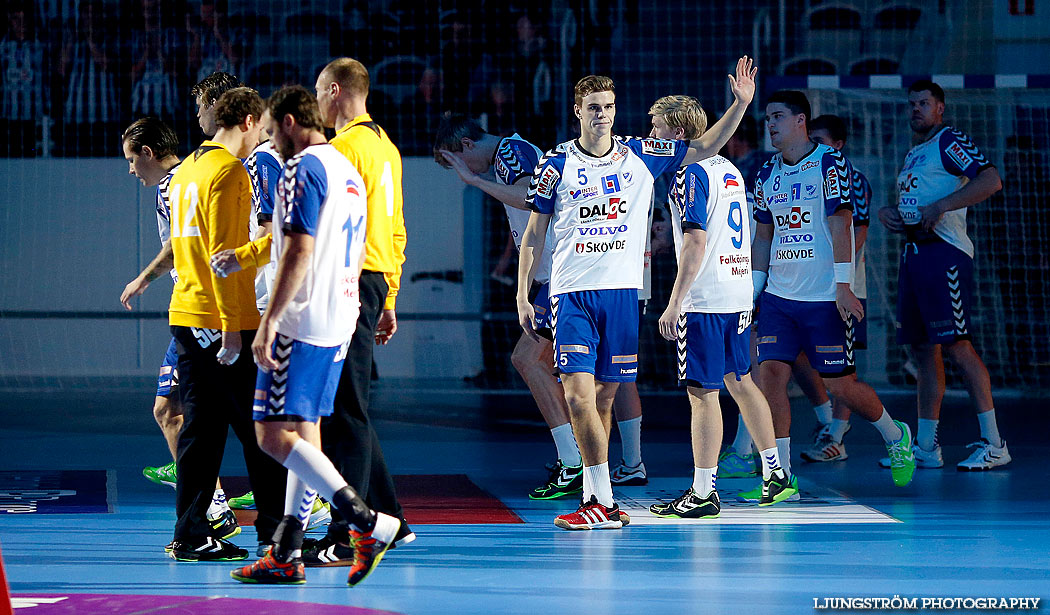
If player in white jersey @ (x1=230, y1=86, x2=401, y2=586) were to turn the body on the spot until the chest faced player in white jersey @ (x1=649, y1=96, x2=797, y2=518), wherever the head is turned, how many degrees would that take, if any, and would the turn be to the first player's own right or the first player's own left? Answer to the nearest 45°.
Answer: approximately 90° to the first player's own right

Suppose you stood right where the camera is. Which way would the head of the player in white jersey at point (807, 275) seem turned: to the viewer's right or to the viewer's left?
to the viewer's left

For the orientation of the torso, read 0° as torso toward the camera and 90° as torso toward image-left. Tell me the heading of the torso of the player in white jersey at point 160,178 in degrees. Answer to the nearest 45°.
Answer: approximately 90°

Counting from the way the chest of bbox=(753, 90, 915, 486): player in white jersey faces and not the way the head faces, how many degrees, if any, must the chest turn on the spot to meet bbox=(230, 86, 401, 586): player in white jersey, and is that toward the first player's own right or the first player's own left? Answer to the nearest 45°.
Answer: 0° — they already face them

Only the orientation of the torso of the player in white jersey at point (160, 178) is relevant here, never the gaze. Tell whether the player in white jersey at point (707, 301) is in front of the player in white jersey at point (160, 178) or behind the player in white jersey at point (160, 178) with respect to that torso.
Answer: behind

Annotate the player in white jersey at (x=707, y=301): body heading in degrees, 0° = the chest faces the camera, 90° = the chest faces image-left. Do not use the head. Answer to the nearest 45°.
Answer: approximately 135°
